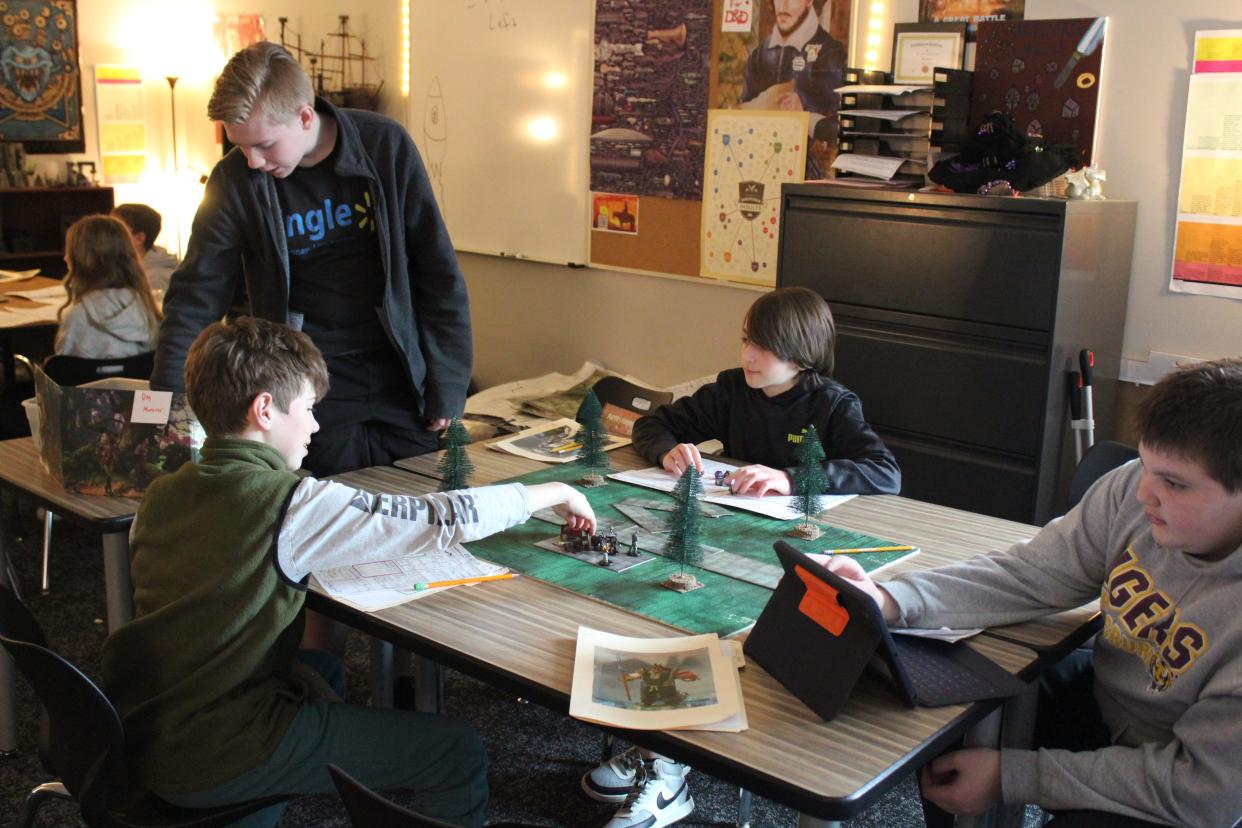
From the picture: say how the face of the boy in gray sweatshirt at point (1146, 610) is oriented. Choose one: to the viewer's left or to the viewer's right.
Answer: to the viewer's left

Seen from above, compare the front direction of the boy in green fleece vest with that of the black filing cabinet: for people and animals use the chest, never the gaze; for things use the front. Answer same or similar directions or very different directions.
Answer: very different directions

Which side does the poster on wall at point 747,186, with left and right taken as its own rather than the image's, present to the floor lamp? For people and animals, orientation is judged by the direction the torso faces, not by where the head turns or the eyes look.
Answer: right

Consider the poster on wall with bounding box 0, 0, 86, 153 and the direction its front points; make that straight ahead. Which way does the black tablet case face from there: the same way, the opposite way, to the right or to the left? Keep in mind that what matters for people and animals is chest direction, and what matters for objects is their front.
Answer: to the left

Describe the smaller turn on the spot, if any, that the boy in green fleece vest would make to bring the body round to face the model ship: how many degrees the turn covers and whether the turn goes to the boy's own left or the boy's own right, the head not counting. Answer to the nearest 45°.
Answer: approximately 45° to the boy's own left

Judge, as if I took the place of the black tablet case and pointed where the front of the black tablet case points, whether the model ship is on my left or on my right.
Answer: on my left

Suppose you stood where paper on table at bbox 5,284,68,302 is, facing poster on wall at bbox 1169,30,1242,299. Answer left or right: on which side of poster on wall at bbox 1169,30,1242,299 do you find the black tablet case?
right

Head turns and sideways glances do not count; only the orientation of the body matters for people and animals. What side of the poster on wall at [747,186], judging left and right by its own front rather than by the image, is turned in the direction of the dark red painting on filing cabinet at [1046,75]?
left

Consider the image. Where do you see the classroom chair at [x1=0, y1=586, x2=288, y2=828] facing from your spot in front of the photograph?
facing to the right of the viewer
